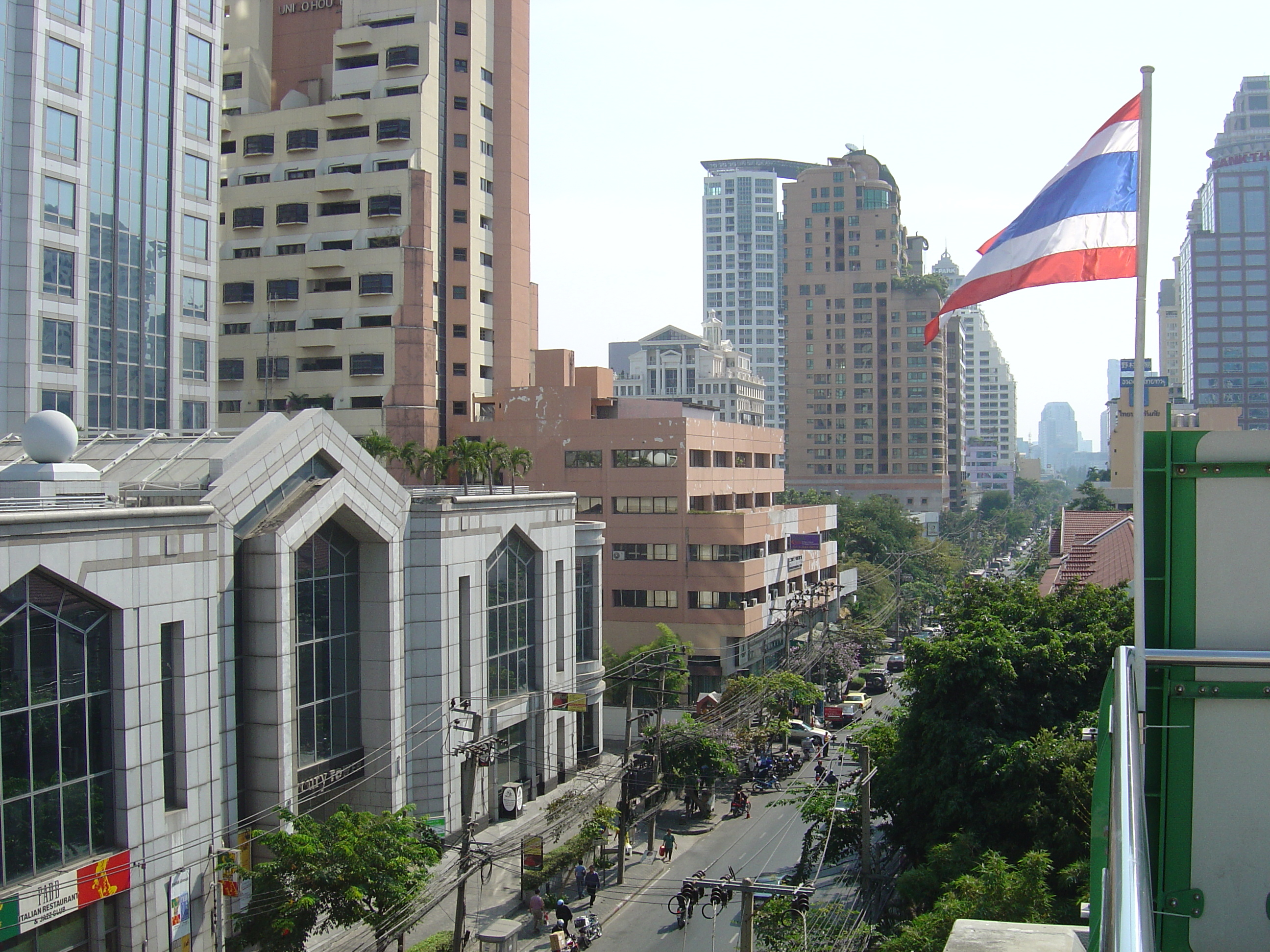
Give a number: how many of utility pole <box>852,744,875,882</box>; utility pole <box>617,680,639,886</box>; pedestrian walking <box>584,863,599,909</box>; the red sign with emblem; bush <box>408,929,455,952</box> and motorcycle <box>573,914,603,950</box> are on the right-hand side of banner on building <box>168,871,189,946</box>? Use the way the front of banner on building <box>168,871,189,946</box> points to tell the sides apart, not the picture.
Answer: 1

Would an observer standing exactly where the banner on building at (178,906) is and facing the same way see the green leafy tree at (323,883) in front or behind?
in front

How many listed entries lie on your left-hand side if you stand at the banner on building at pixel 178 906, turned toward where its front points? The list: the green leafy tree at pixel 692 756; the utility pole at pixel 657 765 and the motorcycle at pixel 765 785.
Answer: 3

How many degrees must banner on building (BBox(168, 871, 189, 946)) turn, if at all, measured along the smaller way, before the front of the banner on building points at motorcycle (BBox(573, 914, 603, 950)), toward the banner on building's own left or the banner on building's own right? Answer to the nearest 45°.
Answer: approximately 45° to the banner on building's own left

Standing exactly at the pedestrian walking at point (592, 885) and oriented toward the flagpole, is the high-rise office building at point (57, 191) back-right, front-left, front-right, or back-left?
back-right

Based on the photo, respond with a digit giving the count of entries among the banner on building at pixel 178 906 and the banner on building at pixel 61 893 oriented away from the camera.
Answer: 0

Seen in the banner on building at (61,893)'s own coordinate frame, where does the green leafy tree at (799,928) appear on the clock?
The green leafy tree is roughly at 11 o'clock from the banner on building.

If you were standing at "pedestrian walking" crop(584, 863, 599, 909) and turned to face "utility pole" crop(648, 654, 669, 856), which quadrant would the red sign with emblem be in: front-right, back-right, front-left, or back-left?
back-left

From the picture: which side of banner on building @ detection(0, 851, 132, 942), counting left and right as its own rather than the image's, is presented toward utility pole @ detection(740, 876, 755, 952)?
front

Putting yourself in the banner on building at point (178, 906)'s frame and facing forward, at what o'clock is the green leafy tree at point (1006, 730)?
The green leafy tree is roughly at 11 o'clock from the banner on building.

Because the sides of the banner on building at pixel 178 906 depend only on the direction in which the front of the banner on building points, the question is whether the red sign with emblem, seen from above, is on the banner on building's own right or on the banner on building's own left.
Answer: on the banner on building's own right

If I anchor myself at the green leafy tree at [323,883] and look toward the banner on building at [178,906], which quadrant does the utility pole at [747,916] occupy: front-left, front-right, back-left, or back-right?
back-left

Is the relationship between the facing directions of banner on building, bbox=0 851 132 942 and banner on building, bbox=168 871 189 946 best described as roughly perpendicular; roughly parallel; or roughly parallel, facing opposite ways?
roughly parallel

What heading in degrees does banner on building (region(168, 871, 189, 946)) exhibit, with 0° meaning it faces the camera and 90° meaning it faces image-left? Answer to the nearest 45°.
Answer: approximately 315°

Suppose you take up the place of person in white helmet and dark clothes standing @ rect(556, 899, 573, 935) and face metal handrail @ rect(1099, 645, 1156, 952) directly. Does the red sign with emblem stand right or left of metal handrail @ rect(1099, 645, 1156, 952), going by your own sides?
right

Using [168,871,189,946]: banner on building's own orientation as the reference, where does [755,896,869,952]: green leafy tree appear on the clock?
The green leafy tree is roughly at 11 o'clock from the banner on building.

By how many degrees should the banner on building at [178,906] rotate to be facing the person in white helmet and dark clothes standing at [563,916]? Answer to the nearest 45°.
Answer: approximately 45° to its left

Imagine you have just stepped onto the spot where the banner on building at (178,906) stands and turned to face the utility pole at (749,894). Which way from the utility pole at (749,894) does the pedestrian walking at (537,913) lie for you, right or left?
left
